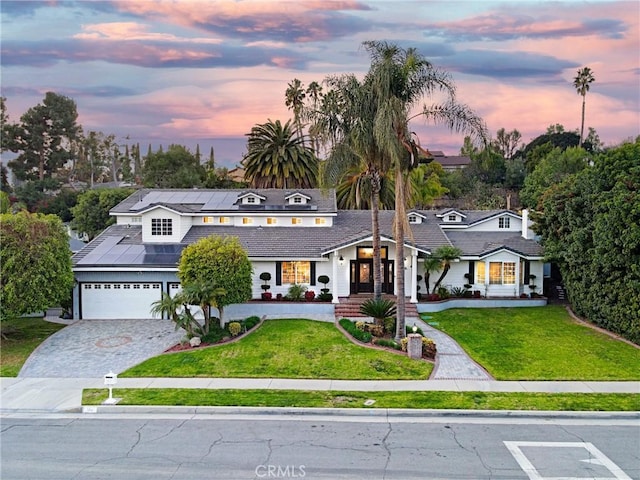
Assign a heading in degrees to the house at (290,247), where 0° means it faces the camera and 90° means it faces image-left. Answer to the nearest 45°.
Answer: approximately 0°

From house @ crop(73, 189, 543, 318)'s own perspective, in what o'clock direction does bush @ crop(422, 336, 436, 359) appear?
The bush is roughly at 11 o'clock from the house.

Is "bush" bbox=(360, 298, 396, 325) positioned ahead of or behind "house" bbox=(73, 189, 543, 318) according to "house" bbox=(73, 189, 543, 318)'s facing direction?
ahead

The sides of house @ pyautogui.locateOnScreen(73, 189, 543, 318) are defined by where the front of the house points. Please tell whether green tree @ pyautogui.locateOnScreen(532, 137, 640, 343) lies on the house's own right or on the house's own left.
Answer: on the house's own left

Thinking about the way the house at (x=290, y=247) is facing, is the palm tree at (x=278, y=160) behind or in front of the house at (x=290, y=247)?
behind

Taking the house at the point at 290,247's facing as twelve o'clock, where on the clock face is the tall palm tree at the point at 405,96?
The tall palm tree is roughly at 11 o'clock from the house.

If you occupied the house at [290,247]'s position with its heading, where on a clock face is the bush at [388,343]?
The bush is roughly at 11 o'clock from the house.

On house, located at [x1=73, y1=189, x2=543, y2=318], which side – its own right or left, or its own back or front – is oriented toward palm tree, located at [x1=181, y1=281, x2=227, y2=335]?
front

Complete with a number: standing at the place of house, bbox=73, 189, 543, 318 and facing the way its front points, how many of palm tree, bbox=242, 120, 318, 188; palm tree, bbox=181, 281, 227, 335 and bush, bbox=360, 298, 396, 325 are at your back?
1
